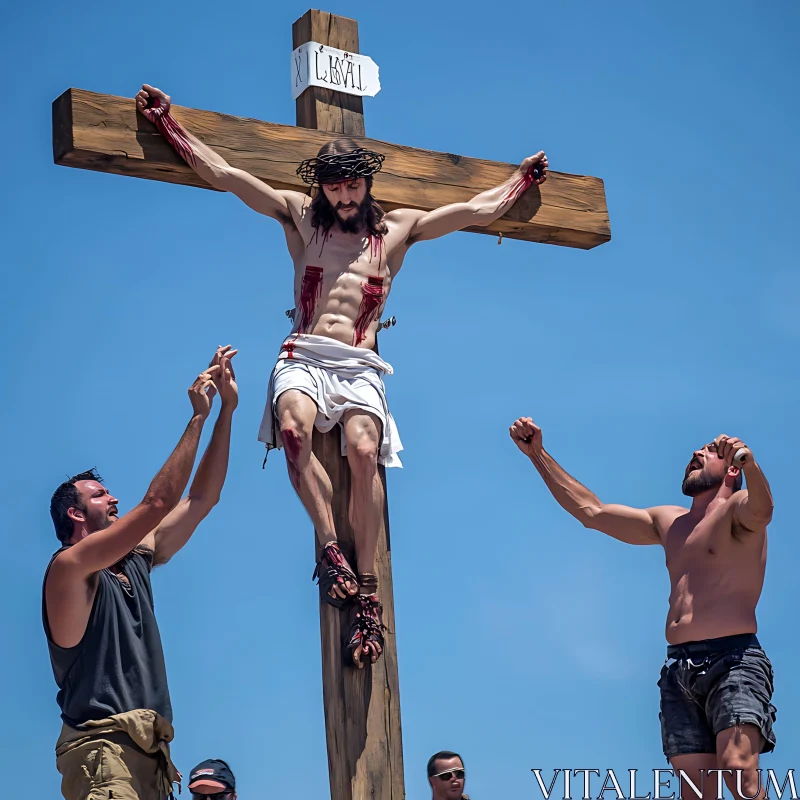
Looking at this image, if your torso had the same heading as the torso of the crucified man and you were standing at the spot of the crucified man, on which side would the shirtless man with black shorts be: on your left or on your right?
on your left

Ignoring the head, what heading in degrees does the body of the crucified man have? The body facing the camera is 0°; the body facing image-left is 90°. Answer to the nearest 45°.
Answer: approximately 0°

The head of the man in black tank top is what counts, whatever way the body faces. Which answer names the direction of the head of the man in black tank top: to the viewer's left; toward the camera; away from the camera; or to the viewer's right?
to the viewer's right

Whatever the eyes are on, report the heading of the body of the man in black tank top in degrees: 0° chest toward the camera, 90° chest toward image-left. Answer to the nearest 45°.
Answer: approximately 315°

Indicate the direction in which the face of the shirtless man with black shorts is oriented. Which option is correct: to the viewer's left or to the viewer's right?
to the viewer's left

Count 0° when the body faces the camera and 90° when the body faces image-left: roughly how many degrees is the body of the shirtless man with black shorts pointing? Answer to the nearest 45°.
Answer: approximately 45°
